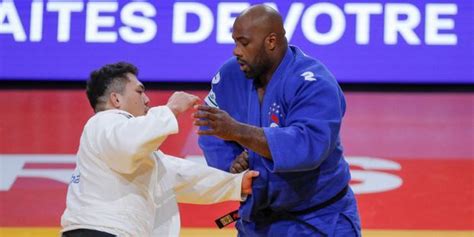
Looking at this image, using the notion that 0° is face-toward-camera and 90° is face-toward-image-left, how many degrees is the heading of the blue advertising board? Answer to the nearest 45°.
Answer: approximately 0°

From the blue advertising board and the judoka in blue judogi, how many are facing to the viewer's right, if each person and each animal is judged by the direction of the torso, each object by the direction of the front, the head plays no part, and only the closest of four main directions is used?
0

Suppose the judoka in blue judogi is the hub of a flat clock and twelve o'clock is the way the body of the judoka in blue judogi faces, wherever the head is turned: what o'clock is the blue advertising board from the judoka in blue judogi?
The blue advertising board is roughly at 4 o'clock from the judoka in blue judogi.

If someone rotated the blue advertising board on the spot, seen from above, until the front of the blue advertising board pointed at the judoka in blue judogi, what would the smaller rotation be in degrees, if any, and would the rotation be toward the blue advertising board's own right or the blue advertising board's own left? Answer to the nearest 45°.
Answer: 0° — it already faces them
